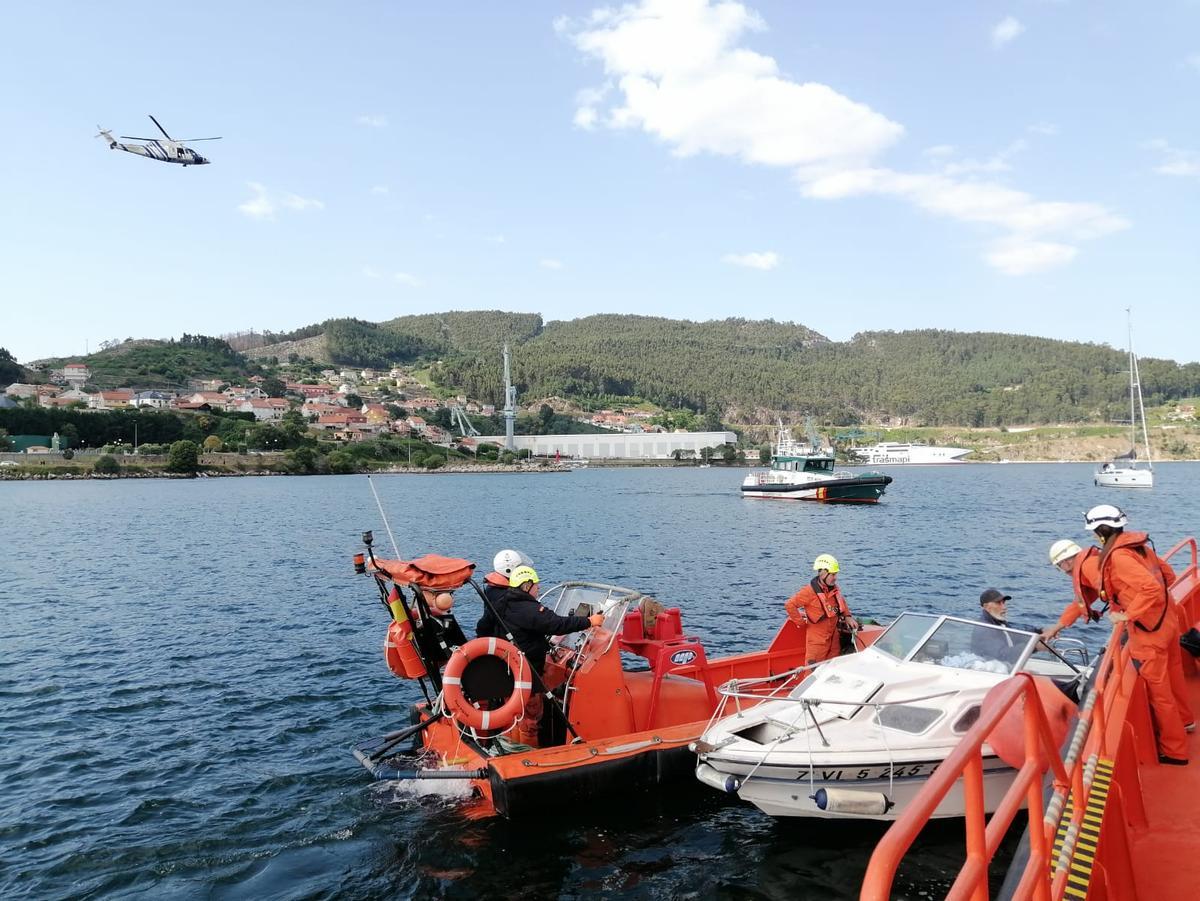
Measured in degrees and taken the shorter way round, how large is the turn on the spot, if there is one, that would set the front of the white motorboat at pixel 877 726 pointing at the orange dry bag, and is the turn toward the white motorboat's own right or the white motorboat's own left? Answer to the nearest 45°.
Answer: approximately 45° to the white motorboat's own right

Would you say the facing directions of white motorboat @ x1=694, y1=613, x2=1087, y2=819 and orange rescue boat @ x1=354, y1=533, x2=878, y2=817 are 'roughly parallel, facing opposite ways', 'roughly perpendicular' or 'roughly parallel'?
roughly parallel, facing opposite ways

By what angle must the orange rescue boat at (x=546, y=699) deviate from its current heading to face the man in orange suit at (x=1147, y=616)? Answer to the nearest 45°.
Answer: approximately 90° to its right

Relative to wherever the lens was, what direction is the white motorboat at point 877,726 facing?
facing the viewer and to the left of the viewer

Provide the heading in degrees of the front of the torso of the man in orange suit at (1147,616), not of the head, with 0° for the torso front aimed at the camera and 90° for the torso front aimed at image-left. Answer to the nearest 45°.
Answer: approximately 90°

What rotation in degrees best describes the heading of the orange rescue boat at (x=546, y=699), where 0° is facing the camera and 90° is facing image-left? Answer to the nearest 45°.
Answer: approximately 225°

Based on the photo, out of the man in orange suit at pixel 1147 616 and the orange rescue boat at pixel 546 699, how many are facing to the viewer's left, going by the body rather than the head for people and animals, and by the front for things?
1

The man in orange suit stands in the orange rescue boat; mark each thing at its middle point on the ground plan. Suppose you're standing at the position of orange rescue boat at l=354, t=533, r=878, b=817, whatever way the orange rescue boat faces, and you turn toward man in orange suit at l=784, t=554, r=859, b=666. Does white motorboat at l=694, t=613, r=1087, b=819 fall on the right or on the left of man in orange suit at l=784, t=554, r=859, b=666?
right

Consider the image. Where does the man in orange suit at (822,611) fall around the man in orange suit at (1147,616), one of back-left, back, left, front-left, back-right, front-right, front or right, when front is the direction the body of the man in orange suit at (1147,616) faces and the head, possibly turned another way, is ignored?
front-right

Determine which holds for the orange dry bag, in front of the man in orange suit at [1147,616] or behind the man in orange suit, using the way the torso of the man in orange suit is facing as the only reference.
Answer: in front

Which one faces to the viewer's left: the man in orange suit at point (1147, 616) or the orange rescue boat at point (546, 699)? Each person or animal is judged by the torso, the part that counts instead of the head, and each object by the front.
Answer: the man in orange suit

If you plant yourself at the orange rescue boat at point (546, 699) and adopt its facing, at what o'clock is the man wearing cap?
The man wearing cap is roughly at 2 o'clock from the orange rescue boat.
